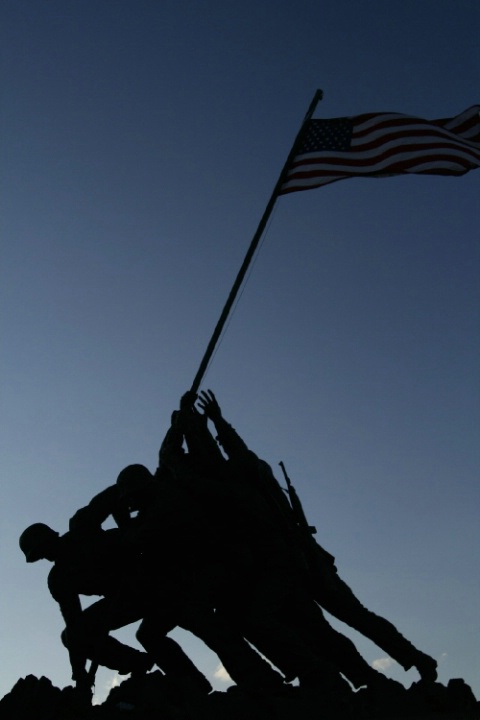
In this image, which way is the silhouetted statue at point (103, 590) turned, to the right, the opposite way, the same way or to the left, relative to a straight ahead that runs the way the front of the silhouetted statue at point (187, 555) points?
the same way

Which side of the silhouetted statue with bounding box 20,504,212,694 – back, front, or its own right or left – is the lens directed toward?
left

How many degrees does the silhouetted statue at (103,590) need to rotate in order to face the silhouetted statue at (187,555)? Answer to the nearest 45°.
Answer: approximately 180°

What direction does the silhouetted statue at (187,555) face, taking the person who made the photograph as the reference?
facing to the left of the viewer
